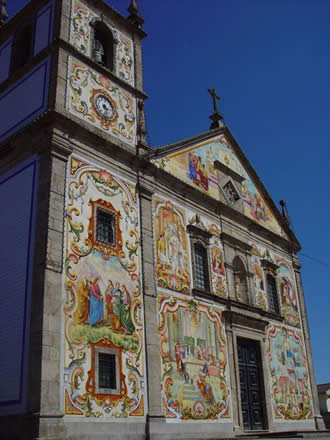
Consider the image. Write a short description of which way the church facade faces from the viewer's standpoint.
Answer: facing the viewer and to the right of the viewer
